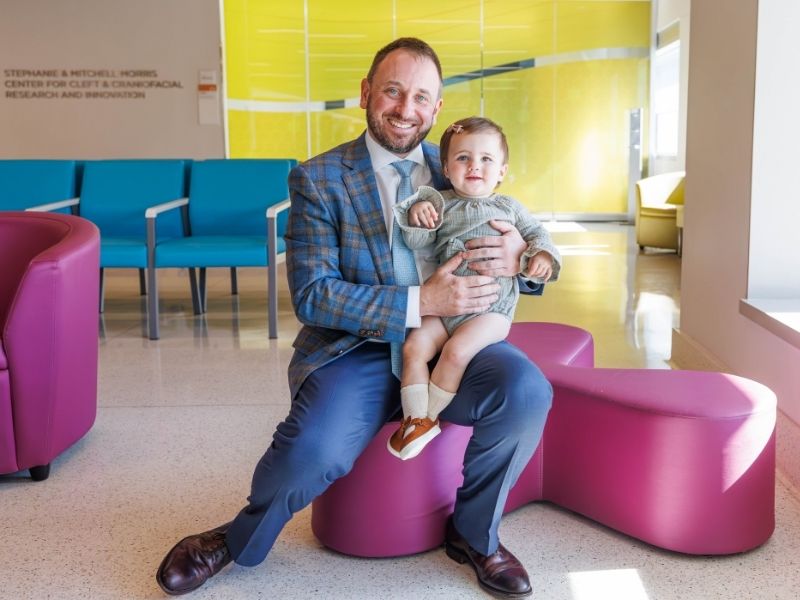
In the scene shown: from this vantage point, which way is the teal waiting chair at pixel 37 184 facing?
toward the camera

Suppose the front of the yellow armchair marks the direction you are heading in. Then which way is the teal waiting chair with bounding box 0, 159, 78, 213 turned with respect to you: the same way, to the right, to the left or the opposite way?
to the left

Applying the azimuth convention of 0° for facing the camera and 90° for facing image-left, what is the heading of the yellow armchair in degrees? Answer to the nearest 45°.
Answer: approximately 45°

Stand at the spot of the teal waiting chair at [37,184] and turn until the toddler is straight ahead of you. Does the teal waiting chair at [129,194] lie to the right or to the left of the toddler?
left

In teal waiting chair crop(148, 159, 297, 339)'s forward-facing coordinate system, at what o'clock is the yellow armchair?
The yellow armchair is roughly at 8 o'clock from the teal waiting chair.

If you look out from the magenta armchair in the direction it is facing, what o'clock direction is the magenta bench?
The magenta bench is roughly at 9 o'clock from the magenta armchair.

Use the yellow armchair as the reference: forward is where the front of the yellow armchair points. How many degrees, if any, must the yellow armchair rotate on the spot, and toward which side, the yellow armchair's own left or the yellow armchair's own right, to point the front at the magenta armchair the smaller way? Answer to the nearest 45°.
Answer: approximately 45° to the yellow armchair's own left

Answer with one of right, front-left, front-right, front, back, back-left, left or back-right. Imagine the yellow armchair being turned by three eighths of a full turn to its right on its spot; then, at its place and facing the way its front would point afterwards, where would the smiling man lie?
back

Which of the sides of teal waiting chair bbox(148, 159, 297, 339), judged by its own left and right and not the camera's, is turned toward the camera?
front

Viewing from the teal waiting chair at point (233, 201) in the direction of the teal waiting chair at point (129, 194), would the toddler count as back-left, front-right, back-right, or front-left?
back-left

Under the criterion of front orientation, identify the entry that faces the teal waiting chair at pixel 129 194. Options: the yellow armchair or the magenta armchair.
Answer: the yellow armchair

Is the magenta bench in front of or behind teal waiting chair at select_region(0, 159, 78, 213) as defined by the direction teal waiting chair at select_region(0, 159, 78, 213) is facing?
in front

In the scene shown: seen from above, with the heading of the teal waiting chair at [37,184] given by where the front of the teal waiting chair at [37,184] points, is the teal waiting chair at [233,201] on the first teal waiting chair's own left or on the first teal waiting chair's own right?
on the first teal waiting chair's own left

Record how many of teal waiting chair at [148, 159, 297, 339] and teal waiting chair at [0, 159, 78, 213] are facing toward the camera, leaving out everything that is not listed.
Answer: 2
